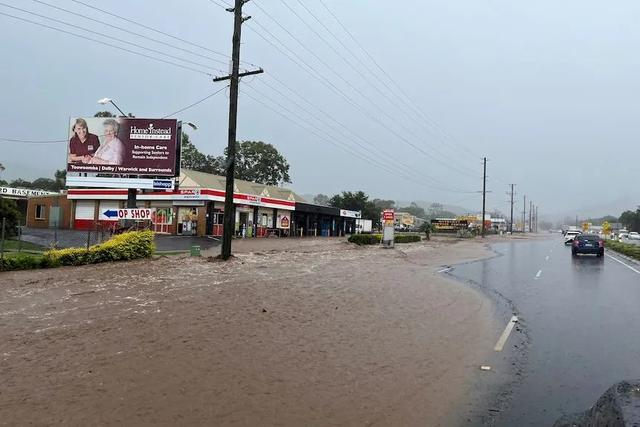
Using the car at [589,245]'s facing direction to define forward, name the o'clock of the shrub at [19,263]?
The shrub is roughly at 7 o'clock from the car.

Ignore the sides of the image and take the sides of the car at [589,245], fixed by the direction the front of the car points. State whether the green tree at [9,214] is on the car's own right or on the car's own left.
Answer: on the car's own left

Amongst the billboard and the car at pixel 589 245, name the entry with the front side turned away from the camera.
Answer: the car

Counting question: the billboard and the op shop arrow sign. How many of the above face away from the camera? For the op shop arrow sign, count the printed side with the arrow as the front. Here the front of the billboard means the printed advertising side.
0

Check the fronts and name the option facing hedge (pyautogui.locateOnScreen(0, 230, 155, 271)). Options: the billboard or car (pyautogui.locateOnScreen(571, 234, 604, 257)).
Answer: the billboard

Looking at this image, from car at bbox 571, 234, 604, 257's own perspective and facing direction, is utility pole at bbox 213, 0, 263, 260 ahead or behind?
behind

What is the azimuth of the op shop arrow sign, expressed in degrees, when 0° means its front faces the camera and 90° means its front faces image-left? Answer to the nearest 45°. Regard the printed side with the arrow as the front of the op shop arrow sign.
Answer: approximately 0°

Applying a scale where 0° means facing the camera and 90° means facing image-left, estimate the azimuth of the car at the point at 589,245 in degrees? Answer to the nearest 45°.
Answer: approximately 180°

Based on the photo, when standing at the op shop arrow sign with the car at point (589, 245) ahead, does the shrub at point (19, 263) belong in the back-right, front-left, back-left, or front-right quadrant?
back-right
